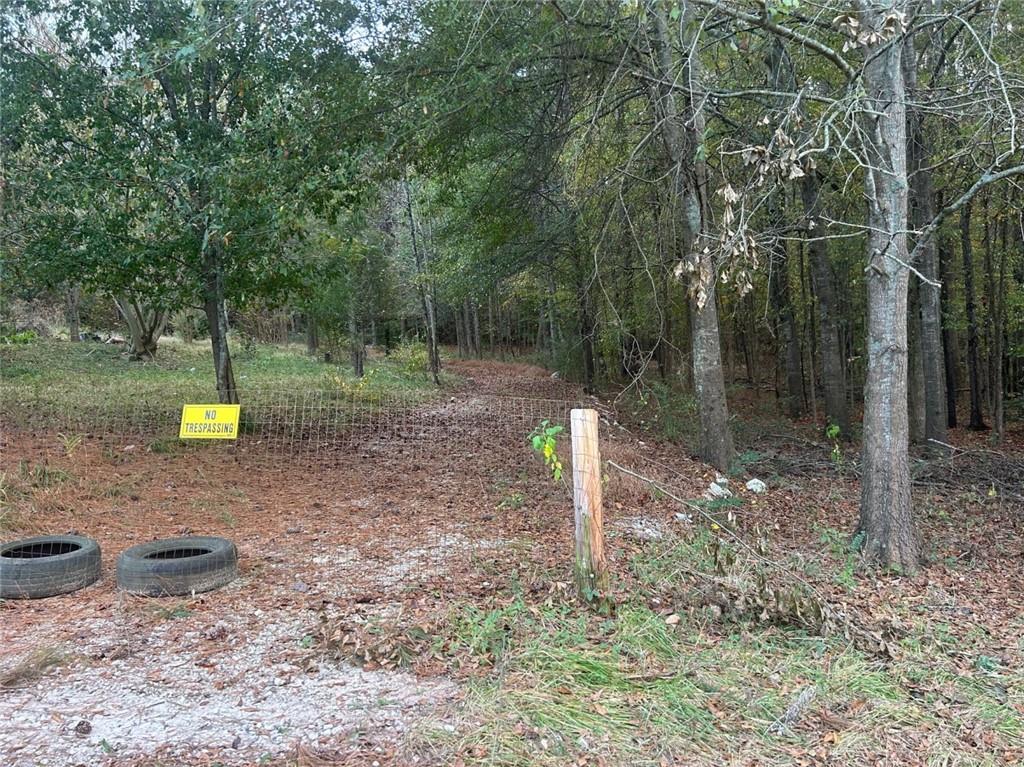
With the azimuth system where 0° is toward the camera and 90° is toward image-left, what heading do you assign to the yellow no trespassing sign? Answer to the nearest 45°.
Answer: approximately 0°

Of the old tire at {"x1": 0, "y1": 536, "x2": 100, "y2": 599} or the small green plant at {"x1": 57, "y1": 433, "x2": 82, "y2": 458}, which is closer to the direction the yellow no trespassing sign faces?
the old tire

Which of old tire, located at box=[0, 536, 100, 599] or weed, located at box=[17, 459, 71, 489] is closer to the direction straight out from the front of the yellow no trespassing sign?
the old tire

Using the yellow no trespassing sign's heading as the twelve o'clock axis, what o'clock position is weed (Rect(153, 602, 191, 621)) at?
The weed is roughly at 12 o'clock from the yellow no trespassing sign.

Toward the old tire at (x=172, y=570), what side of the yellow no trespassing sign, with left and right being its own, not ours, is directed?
front

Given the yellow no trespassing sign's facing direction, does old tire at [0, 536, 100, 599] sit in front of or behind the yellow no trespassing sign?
in front

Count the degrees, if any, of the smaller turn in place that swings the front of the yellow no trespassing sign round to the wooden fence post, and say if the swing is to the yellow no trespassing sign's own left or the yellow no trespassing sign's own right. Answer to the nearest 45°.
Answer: approximately 45° to the yellow no trespassing sign's own left

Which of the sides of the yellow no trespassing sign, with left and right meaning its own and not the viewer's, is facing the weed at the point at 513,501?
left
